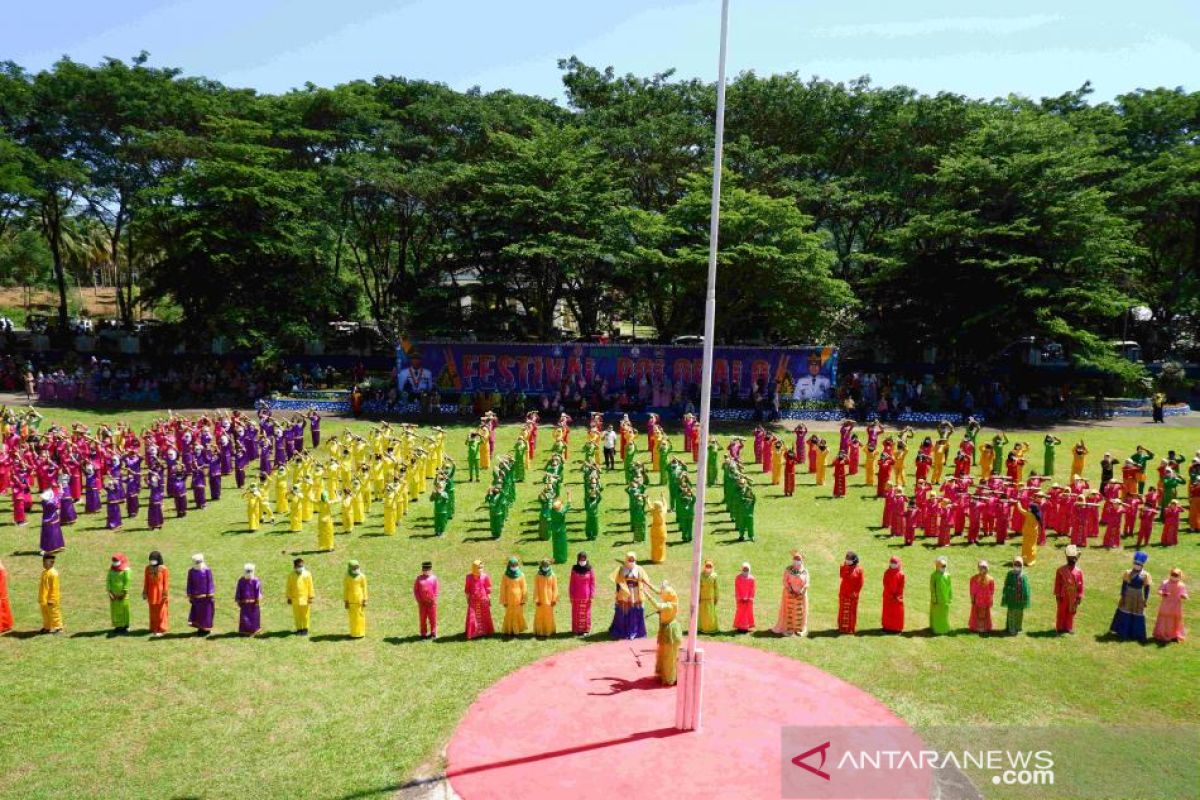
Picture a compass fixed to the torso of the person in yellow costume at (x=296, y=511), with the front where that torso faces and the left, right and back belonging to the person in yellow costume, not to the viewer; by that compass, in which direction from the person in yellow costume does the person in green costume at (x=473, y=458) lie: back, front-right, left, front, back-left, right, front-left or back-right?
back-left

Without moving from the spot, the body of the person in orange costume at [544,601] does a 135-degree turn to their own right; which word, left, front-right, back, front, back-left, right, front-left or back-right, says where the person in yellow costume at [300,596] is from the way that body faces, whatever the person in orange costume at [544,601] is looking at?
front-left

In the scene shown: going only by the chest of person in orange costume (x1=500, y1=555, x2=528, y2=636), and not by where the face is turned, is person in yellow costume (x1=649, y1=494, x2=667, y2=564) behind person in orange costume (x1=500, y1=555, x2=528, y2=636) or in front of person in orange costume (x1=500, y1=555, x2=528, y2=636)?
behind

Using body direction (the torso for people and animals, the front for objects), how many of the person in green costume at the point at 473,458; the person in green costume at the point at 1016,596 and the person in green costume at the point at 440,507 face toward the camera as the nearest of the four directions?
3

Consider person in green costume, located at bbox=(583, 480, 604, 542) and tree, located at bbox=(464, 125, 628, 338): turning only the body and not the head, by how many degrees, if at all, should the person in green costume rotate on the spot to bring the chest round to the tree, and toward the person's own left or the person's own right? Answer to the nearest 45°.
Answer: approximately 180°

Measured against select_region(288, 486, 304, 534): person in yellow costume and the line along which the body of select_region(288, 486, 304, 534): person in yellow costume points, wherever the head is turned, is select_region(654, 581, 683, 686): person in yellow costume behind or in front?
in front

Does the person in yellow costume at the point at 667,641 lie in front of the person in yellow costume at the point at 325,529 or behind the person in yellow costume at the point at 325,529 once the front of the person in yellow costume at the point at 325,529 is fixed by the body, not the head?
in front

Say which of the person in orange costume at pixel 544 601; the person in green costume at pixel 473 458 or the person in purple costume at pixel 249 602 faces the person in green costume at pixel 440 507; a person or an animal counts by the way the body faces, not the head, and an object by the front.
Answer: the person in green costume at pixel 473 458

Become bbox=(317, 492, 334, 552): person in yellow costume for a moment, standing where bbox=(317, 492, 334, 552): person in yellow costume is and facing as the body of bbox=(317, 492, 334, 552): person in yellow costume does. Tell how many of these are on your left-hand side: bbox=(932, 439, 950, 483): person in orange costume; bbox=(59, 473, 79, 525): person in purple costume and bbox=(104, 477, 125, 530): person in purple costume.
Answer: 1

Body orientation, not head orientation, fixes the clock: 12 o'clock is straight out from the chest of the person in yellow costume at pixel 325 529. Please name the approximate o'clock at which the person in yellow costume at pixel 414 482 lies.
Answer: the person in yellow costume at pixel 414 482 is roughly at 7 o'clock from the person in yellow costume at pixel 325 529.

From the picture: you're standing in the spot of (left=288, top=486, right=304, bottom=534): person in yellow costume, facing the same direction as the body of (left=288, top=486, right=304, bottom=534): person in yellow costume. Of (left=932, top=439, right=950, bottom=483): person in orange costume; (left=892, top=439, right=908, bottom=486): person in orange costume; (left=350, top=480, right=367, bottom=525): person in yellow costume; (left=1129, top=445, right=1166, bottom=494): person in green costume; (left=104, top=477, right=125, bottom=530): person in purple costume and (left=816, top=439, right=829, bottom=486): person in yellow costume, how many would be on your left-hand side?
5

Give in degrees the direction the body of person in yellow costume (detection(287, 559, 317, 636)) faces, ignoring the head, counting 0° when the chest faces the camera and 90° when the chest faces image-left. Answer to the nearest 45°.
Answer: approximately 0°

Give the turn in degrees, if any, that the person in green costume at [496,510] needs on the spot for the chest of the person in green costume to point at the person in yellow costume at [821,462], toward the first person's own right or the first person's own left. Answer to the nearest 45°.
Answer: approximately 135° to the first person's own left

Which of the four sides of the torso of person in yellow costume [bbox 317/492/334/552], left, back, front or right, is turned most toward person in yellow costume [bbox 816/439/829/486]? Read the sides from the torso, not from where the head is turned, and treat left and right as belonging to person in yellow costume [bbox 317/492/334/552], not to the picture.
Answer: left

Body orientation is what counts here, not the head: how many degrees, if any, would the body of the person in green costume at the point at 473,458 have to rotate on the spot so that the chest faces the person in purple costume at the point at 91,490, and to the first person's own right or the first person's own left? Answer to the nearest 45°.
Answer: approximately 90° to the first person's own right
